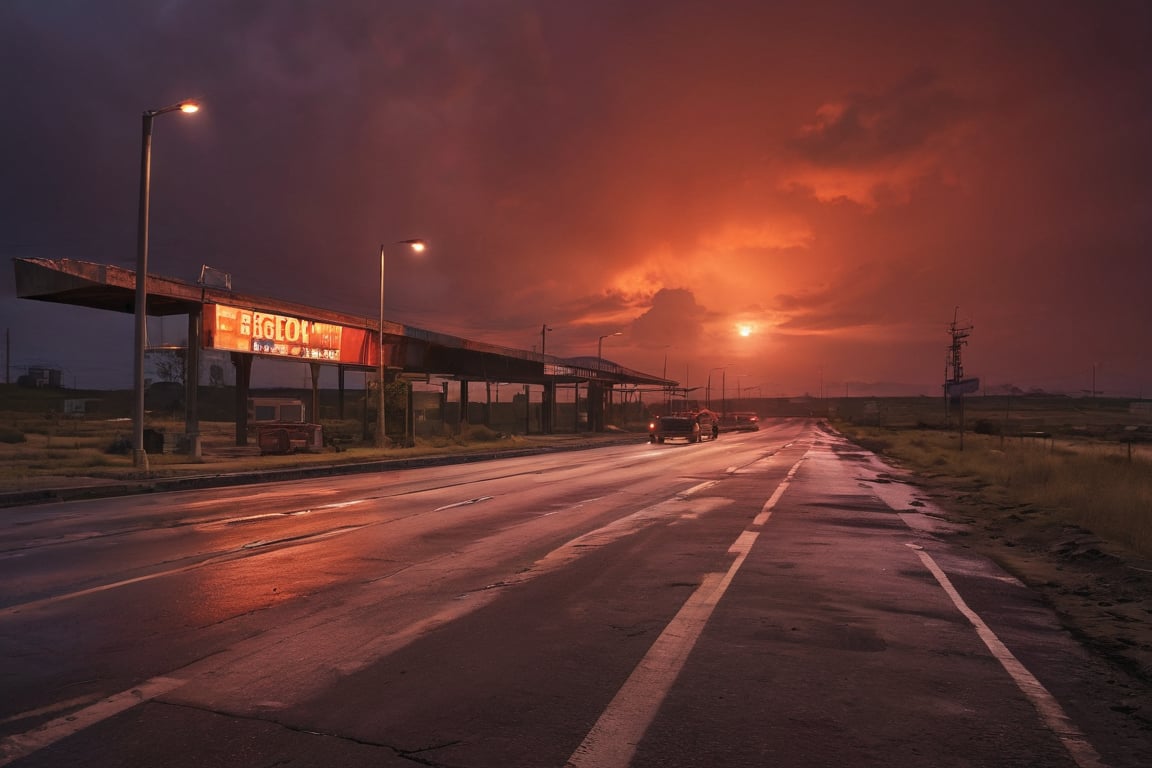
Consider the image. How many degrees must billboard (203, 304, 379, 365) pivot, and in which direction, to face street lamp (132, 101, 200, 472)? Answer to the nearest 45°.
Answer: approximately 45° to its right

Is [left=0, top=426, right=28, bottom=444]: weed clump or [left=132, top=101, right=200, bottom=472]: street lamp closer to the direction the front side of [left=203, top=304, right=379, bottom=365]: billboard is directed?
the street lamp

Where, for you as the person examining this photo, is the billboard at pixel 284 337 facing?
facing the viewer and to the right of the viewer

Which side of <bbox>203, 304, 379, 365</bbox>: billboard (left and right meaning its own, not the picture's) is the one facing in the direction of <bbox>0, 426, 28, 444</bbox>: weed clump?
back

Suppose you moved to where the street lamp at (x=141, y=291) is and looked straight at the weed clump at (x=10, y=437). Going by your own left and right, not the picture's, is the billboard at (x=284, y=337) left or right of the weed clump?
right

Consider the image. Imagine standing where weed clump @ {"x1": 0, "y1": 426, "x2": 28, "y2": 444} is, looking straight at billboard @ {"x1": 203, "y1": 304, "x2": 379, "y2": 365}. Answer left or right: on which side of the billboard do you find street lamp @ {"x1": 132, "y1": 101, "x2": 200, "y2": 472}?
right
